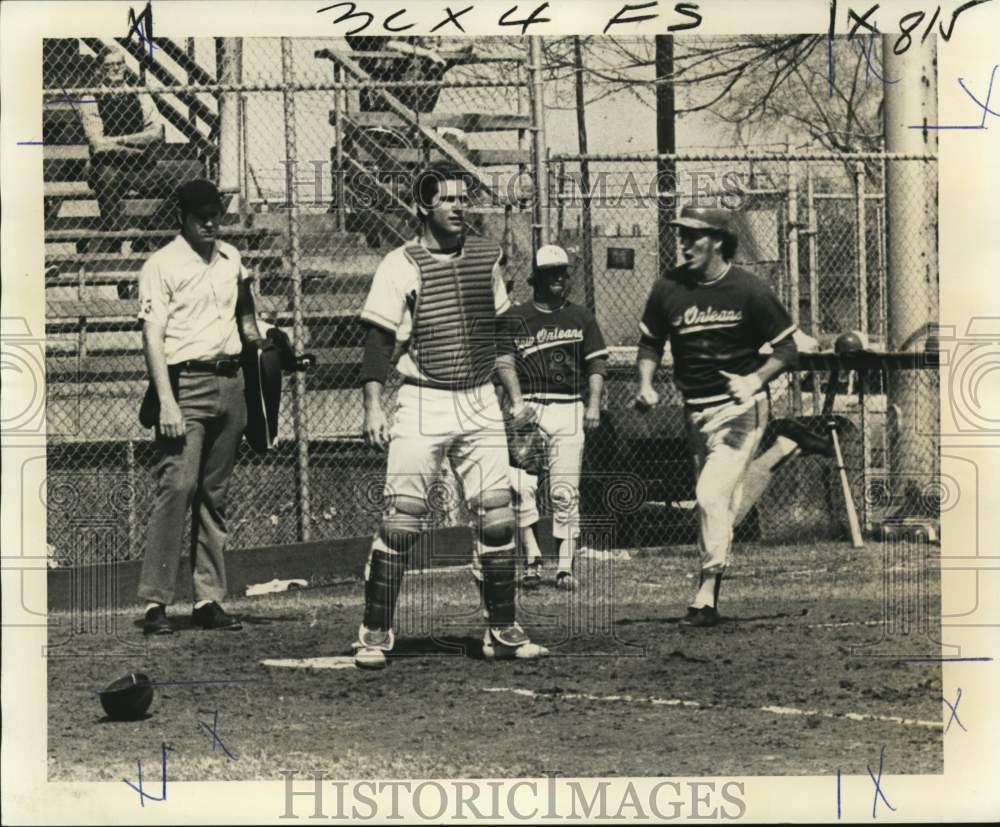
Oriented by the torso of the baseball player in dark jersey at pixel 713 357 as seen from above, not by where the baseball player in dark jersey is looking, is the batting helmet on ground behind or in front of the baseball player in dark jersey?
in front

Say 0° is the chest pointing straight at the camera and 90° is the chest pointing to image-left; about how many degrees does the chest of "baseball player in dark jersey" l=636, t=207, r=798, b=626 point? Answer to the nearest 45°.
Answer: approximately 45°

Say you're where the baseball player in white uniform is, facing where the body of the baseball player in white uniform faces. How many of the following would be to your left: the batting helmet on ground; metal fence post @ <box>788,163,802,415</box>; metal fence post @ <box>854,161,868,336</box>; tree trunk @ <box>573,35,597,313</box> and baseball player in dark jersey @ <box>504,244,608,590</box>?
4

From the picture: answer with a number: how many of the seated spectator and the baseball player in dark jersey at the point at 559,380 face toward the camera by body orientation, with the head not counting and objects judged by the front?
2

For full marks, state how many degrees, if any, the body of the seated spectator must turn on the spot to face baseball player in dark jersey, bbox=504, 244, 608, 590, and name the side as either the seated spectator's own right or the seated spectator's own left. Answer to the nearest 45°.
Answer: approximately 90° to the seated spectator's own left

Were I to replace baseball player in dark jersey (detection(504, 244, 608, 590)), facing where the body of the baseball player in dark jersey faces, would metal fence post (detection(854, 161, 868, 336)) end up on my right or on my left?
on my left

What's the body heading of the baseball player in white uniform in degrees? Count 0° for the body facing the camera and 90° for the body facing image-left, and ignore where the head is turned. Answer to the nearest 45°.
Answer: approximately 315°

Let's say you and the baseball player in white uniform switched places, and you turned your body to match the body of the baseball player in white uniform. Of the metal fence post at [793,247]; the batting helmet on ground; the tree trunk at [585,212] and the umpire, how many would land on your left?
2

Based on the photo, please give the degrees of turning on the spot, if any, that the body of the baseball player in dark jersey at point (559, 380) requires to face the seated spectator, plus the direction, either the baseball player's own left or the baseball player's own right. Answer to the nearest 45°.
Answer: approximately 90° to the baseball player's own right

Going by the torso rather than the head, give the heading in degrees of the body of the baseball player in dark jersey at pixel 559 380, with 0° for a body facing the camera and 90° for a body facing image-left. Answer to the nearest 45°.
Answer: approximately 0°

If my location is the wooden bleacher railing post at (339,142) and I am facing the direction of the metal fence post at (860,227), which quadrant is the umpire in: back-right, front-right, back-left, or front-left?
back-right

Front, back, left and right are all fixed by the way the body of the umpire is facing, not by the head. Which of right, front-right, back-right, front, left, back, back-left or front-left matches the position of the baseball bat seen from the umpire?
front-left
